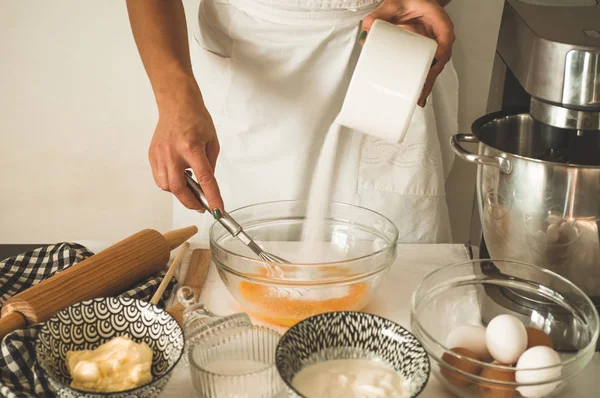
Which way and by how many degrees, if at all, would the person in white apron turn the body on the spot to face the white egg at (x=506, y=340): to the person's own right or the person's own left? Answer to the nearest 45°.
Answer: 0° — they already face it

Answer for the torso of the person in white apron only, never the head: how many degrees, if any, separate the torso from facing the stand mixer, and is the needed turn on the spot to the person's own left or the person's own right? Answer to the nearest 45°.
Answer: approximately 45° to the person's own left

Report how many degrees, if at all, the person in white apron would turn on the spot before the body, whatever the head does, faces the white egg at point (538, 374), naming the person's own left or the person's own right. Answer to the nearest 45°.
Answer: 0° — they already face it

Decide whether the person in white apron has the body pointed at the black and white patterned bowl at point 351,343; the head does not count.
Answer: yes

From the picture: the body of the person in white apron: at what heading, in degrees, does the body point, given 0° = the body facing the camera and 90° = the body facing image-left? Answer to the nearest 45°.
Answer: approximately 0°
